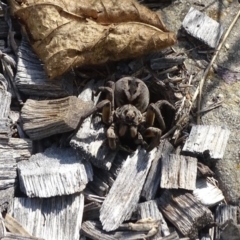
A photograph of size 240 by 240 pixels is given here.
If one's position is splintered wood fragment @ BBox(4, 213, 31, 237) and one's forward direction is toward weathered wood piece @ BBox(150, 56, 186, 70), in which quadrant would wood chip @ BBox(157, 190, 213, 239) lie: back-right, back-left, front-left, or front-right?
front-right

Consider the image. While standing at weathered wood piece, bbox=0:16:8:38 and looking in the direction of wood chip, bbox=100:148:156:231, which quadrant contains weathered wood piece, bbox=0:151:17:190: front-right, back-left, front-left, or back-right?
front-right

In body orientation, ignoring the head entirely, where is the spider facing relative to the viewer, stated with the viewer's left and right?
facing the viewer

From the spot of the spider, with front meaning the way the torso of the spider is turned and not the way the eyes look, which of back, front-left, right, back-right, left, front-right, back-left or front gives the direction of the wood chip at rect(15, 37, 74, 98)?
right

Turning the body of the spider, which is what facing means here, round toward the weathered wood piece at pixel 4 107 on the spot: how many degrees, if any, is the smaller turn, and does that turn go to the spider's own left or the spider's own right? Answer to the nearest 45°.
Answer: approximately 90° to the spider's own right

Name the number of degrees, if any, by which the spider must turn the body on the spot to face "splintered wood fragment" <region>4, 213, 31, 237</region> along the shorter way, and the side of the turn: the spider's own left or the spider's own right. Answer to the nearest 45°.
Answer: approximately 45° to the spider's own right

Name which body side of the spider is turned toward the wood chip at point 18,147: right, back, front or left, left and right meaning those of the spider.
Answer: right

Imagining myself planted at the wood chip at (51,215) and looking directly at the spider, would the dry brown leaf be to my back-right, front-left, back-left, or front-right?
front-left
